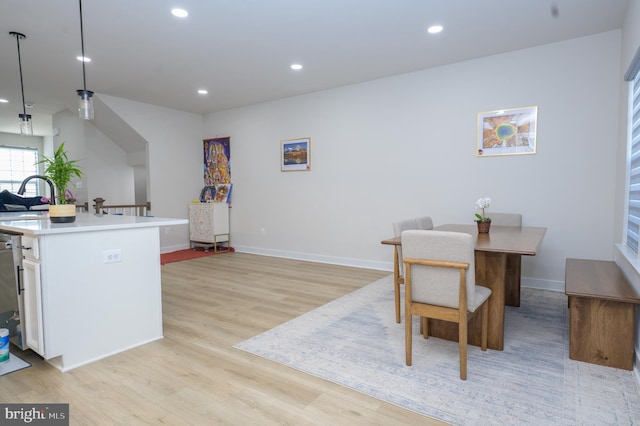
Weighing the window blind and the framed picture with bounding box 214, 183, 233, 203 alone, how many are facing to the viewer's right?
0

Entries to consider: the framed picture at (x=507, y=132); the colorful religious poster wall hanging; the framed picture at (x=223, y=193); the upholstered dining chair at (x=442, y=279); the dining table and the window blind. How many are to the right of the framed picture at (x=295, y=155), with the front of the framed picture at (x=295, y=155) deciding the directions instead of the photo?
2

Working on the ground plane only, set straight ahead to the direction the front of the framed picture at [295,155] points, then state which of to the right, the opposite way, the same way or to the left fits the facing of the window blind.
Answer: to the right

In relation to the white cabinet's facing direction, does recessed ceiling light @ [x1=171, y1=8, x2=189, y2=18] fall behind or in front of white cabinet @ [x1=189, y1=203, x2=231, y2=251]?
in front

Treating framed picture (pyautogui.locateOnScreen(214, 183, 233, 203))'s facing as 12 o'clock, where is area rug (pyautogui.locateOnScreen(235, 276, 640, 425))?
The area rug is roughly at 10 o'clock from the framed picture.

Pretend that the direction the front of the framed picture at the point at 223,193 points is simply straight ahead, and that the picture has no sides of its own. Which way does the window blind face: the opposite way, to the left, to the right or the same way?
to the right

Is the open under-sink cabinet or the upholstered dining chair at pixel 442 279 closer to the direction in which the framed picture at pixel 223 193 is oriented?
the open under-sink cabinet

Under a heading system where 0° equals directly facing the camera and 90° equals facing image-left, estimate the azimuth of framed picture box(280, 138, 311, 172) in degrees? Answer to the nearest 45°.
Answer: approximately 45°

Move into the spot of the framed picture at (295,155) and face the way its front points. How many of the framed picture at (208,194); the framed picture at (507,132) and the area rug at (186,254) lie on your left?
1

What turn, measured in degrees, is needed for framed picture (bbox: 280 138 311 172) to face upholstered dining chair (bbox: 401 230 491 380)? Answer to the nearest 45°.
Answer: approximately 45° to its left

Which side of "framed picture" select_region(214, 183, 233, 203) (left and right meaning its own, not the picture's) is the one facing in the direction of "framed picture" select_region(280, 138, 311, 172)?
left

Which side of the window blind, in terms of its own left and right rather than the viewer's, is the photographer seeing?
left

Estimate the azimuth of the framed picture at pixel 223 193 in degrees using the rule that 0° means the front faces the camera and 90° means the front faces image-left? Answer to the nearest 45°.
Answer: approximately 45°
